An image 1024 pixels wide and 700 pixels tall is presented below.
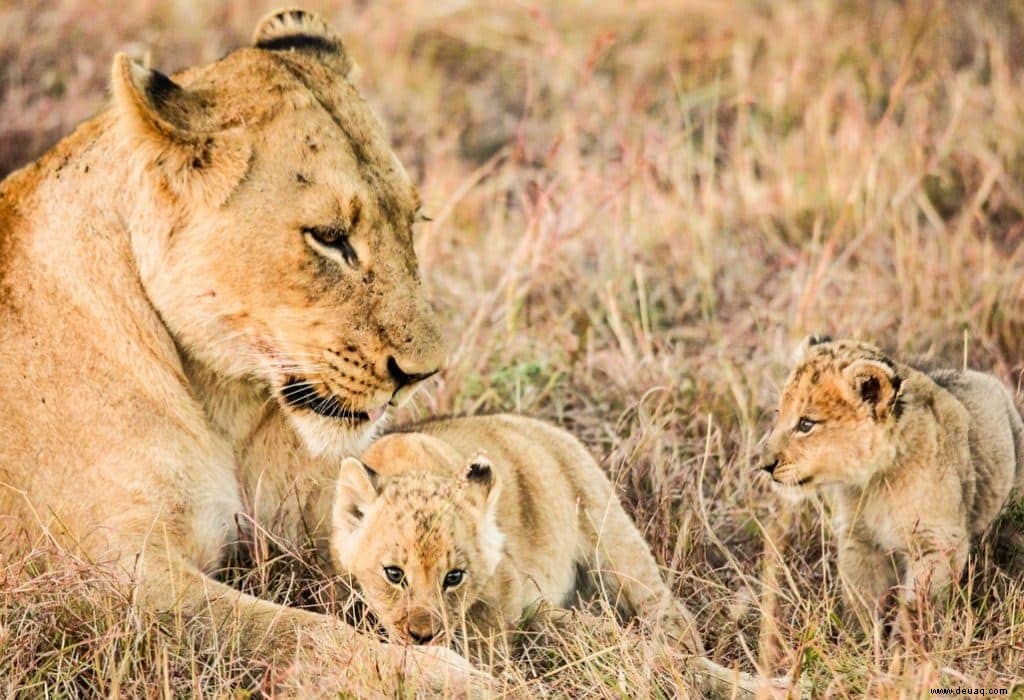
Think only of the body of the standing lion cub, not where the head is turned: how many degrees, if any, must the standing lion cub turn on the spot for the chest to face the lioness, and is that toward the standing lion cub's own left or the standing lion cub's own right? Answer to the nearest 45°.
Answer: approximately 45° to the standing lion cub's own right

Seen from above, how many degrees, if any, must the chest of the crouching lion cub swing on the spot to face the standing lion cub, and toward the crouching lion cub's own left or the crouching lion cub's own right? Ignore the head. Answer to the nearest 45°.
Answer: approximately 135° to the crouching lion cub's own left

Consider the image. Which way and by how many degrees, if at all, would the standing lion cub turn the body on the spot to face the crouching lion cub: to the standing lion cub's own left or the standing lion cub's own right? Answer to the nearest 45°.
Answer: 0° — it already faces it

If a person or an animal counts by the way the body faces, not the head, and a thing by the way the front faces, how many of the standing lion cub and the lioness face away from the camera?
0

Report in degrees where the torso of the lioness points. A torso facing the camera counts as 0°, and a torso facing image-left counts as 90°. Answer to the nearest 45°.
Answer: approximately 315°

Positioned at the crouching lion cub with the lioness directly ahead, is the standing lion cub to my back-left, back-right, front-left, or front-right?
back-right

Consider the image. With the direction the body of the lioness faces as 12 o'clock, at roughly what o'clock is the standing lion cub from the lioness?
The standing lion cub is roughly at 11 o'clock from the lioness.

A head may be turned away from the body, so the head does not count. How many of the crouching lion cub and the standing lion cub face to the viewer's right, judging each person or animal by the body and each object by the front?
0
